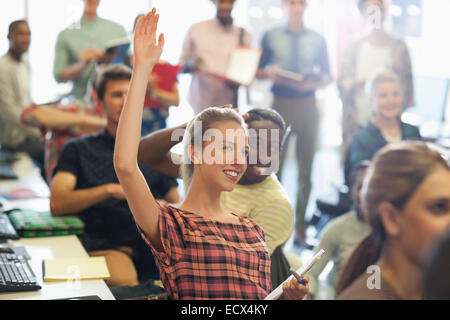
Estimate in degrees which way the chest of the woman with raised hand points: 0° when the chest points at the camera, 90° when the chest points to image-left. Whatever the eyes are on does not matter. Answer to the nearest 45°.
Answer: approximately 315°

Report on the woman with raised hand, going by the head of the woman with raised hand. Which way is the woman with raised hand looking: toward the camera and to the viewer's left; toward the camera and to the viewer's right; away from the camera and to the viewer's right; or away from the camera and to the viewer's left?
toward the camera and to the viewer's right

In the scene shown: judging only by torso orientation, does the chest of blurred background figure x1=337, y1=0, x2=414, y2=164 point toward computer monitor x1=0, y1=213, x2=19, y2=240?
yes

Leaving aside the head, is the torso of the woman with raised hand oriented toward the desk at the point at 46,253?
no

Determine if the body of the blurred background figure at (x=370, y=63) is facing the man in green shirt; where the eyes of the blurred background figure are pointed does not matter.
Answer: no

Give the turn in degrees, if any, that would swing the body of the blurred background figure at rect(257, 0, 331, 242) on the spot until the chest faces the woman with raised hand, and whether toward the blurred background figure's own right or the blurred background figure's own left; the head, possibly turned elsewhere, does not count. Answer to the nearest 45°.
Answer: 0° — they already face them

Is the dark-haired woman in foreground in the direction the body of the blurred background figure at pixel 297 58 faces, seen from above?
yes

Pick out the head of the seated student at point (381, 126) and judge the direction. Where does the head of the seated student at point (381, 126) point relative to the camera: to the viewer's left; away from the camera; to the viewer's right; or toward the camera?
toward the camera

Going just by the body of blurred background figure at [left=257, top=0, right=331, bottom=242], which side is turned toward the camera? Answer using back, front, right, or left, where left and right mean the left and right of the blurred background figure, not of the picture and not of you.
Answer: front

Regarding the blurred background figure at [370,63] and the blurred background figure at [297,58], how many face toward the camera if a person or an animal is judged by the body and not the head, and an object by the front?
2

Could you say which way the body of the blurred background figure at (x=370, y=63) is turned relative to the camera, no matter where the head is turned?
toward the camera

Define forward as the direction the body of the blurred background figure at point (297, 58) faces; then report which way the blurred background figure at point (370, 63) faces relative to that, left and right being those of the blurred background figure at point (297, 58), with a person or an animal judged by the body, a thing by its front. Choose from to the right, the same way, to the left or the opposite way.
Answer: the same way
